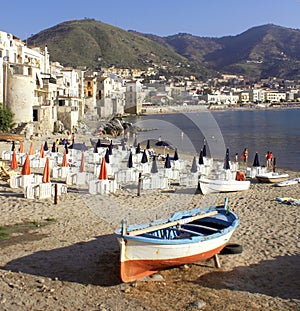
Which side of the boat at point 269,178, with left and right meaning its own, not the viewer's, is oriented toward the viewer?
left

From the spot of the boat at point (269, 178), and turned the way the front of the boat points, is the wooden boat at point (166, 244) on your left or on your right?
on your left

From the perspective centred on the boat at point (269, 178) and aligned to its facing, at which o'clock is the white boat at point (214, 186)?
The white boat is roughly at 10 o'clock from the boat.
